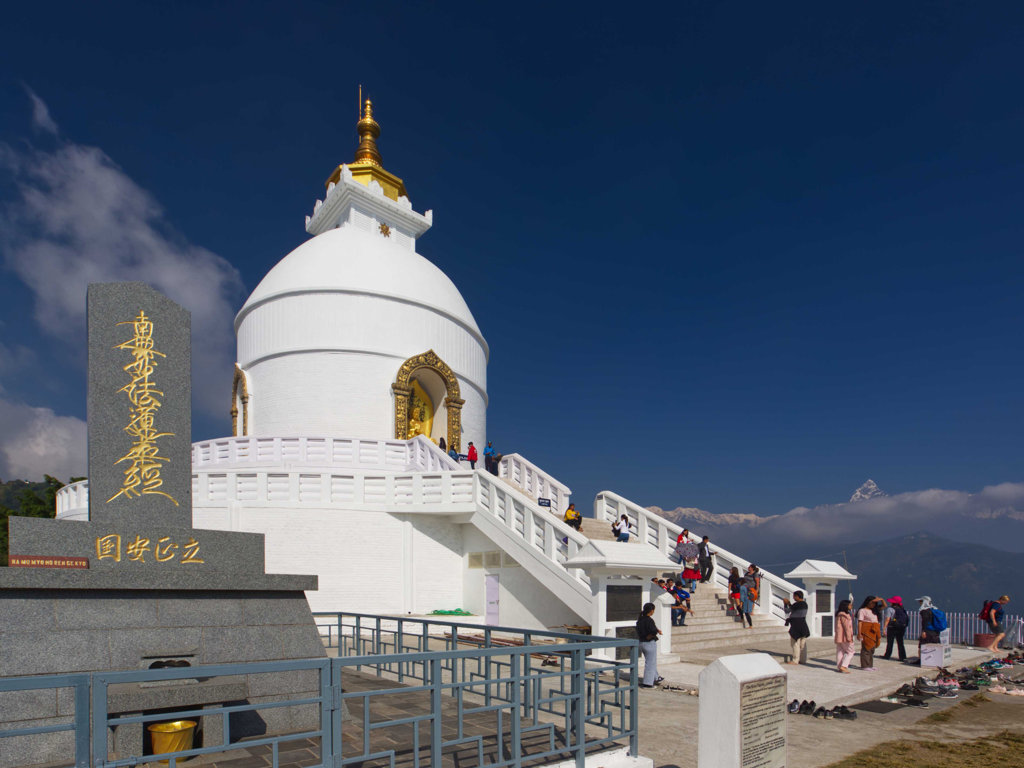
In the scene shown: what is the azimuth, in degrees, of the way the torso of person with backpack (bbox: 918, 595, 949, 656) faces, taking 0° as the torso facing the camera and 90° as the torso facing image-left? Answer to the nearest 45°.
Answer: approximately 90°

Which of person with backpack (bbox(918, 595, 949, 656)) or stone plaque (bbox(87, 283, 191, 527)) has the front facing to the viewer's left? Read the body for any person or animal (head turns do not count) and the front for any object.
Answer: the person with backpack

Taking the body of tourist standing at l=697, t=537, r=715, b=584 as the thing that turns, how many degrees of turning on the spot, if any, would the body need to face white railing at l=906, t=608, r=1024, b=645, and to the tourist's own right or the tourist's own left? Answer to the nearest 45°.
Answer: approximately 45° to the tourist's own left

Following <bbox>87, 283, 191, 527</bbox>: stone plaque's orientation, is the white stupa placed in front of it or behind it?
behind

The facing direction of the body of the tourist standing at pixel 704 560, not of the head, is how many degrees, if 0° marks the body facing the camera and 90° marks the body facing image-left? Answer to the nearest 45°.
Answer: approximately 315°

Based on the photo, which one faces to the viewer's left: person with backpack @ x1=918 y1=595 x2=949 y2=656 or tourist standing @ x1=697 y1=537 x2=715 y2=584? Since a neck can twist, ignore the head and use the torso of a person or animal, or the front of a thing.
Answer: the person with backpack

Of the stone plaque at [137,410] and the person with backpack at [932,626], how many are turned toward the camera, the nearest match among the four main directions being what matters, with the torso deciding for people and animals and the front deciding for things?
1

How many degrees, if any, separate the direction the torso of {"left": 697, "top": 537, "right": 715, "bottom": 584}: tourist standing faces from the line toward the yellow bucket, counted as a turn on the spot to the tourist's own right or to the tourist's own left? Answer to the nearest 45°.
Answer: approximately 45° to the tourist's own right

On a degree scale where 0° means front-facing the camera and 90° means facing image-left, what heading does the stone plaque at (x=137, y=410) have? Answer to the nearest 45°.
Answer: approximately 0°
